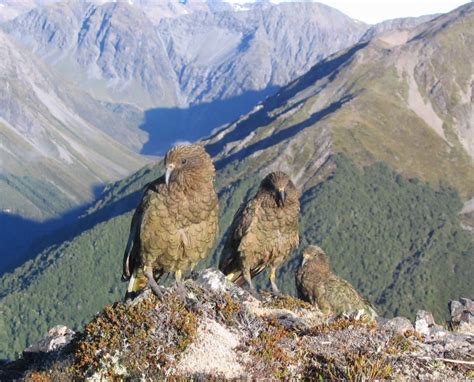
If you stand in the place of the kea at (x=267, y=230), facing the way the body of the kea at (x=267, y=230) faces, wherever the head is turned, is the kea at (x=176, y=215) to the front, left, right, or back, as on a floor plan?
right

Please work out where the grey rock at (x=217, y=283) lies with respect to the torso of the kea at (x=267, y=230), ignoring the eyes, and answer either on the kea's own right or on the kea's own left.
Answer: on the kea's own right

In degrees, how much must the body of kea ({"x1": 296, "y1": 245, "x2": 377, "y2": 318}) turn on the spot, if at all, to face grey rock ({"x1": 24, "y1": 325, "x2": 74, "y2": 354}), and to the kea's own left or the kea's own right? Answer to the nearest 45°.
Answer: approximately 45° to the kea's own left

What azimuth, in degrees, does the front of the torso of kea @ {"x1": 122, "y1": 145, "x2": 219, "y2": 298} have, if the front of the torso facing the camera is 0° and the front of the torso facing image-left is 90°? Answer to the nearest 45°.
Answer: approximately 315°

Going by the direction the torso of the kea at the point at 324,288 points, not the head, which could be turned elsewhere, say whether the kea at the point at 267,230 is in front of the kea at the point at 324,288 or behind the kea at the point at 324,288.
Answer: in front

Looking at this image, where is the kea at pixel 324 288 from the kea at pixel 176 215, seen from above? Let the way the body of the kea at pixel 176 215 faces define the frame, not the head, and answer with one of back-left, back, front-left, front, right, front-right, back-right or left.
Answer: left

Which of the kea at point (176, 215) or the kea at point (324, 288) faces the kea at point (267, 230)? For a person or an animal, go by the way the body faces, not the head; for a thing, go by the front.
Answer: the kea at point (324, 288)

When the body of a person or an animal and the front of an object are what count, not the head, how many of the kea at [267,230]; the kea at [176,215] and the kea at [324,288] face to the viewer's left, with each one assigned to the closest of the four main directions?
1

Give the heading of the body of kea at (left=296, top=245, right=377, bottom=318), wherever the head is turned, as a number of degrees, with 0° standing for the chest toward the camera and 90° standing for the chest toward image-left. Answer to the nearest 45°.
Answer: approximately 90°

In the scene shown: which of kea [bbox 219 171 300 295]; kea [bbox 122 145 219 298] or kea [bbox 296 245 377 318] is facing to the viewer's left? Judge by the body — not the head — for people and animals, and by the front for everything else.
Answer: kea [bbox 296 245 377 318]

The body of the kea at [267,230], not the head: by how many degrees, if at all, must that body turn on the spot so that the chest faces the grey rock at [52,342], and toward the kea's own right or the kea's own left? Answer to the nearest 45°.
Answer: approximately 90° to the kea's own right

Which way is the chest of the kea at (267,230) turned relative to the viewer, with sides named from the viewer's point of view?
facing the viewer and to the right of the viewer

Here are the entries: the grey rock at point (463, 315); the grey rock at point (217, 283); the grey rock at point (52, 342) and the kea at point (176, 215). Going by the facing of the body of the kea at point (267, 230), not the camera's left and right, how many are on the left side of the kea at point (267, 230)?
1

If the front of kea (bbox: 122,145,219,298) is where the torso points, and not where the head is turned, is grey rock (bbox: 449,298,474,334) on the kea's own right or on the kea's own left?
on the kea's own left
